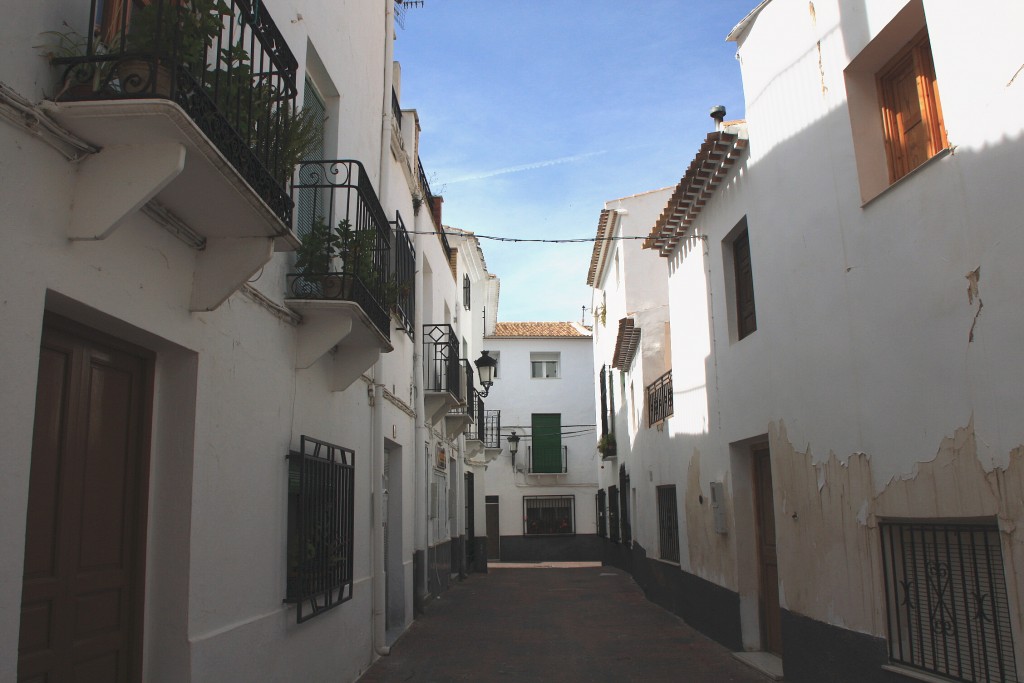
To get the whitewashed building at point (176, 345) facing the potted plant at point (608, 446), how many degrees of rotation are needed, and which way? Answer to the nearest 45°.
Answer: approximately 90° to its left

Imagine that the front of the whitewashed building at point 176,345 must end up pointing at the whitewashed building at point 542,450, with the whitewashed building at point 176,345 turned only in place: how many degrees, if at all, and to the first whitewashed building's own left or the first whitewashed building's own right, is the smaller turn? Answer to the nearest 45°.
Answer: approximately 90° to the first whitewashed building's own left

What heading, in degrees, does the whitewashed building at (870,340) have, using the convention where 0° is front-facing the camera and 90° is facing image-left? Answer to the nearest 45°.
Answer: approximately 45°

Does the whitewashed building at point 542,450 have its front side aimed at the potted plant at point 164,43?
yes

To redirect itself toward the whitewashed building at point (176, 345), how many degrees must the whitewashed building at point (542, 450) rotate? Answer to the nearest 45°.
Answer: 0° — it already faces it

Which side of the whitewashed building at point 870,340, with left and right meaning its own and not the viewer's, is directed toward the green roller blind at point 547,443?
right

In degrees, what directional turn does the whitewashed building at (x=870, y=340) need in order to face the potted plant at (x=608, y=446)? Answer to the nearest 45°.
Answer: approximately 135° to its right

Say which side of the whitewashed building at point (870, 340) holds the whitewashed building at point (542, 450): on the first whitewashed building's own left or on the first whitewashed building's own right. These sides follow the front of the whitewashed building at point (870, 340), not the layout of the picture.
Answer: on the first whitewashed building's own right

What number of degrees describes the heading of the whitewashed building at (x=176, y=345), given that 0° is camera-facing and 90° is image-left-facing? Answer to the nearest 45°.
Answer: approximately 315°

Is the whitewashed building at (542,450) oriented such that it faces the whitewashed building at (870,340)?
yes
